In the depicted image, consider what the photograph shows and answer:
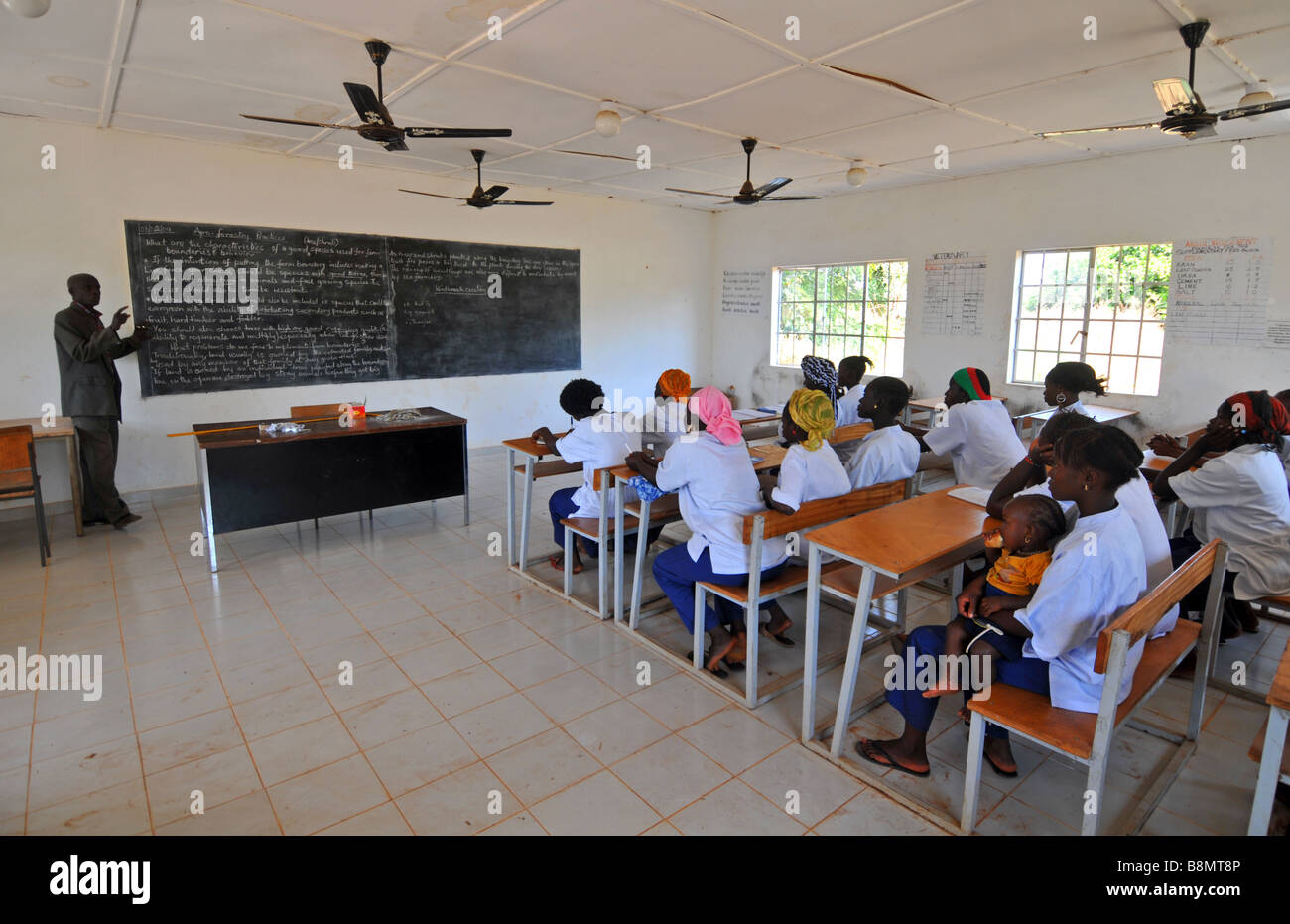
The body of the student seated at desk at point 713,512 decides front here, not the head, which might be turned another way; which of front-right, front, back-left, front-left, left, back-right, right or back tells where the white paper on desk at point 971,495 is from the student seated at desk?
back-right

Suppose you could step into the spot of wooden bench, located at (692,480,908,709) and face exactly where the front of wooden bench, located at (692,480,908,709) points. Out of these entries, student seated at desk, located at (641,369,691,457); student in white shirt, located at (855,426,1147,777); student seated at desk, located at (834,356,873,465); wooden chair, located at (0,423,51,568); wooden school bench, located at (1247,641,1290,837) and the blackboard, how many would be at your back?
2

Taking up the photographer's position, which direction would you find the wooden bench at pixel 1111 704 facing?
facing away from the viewer and to the left of the viewer

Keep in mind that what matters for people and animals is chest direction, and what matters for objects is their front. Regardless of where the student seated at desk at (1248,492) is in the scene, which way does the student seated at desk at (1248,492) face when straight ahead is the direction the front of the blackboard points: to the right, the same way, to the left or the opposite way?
the opposite way

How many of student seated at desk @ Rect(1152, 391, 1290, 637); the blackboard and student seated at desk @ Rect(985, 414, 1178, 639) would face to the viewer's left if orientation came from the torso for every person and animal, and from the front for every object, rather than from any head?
2

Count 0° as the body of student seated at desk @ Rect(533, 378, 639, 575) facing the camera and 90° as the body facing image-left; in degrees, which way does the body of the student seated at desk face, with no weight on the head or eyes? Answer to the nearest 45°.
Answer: approximately 135°

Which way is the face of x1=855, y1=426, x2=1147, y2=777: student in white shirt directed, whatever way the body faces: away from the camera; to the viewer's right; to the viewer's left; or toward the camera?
to the viewer's left

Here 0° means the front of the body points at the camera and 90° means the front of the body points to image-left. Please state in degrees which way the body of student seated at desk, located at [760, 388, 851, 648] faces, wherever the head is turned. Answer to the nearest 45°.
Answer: approximately 135°

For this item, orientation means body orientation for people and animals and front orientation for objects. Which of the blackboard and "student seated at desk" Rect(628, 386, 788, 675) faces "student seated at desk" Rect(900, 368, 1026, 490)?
the blackboard

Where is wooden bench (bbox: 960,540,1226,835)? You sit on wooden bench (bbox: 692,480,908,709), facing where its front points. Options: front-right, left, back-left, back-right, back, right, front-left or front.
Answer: back

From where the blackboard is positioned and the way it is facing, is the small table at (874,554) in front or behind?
in front

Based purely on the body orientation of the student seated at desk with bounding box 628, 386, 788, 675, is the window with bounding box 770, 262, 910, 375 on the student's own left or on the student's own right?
on the student's own right
